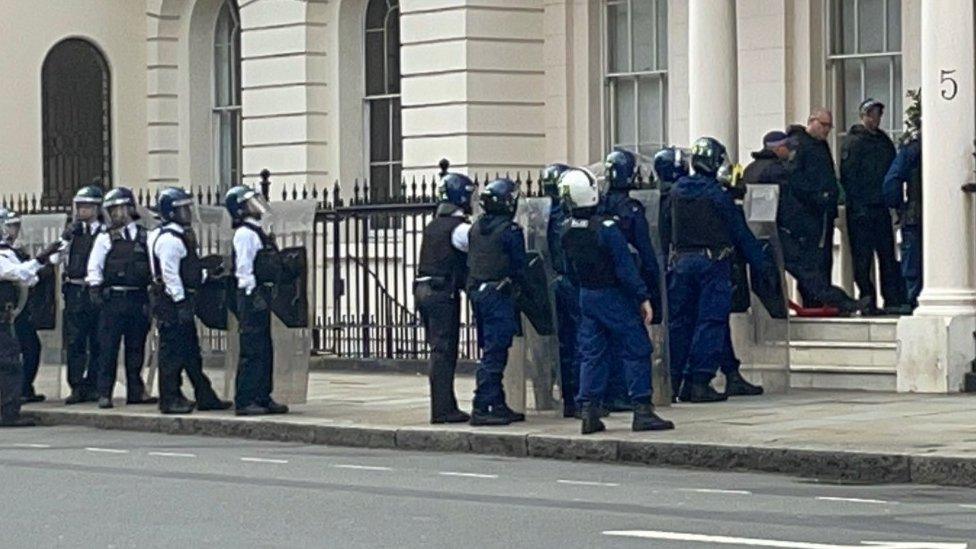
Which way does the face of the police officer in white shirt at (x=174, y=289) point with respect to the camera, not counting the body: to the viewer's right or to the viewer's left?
to the viewer's right

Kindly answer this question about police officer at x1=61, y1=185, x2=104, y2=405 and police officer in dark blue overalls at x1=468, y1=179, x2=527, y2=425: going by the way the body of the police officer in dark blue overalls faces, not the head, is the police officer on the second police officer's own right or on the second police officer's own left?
on the second police officer's own left

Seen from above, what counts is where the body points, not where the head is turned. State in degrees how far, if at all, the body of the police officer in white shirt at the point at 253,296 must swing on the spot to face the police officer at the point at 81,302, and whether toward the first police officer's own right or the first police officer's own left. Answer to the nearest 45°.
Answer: approximately 135° to the first police officer's own left

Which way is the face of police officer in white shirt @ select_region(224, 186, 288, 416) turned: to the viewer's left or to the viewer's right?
to the viewer's right

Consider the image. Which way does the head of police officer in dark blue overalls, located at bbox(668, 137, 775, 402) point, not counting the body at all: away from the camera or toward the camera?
away from the camera

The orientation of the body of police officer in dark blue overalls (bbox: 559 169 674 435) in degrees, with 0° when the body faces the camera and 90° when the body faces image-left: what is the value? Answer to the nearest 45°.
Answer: approximately 225°
